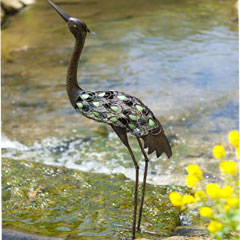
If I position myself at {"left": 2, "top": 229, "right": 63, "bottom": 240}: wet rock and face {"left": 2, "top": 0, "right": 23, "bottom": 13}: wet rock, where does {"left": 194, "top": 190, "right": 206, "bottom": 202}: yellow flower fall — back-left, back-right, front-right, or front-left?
back-right

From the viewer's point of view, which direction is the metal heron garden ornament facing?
to the viewer's left

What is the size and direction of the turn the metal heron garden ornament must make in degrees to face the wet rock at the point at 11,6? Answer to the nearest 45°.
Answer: approximately 90° to its right
